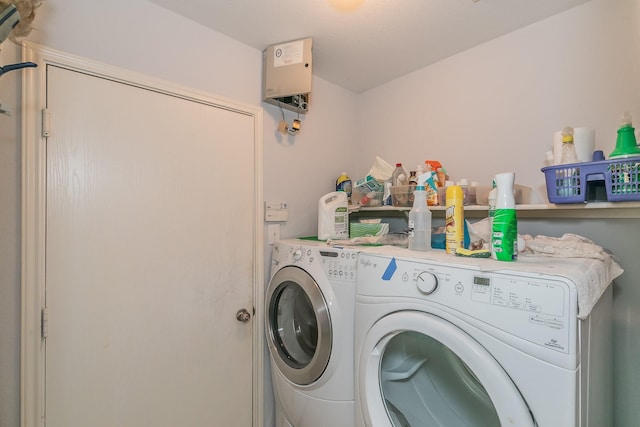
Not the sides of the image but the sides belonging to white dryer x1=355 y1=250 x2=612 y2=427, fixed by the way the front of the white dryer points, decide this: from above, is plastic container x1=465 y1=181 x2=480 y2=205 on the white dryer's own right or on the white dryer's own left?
on the white dryer's own right

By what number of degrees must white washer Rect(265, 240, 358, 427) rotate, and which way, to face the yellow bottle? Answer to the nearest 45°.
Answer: approximately 90° to its left

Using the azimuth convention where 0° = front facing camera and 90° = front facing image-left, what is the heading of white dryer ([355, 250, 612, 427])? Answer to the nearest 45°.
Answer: approximately 45°

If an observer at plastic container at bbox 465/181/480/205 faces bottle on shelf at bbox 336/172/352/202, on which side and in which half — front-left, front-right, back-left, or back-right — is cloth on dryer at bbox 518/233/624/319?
back-left

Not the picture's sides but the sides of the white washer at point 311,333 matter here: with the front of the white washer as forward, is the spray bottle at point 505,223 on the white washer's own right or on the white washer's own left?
on the white washer's own left

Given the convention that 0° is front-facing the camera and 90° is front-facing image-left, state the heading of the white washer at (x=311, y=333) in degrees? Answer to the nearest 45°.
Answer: approximately 45°

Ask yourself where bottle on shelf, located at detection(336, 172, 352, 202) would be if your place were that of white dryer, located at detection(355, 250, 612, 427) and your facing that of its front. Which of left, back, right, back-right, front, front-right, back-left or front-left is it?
right

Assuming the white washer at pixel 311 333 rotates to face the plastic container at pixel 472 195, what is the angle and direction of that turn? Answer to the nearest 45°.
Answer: approximately 135° to its left

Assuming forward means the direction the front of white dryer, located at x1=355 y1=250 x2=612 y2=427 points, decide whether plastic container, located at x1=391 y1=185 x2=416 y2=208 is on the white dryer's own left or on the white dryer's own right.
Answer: on the white dryer's own right
